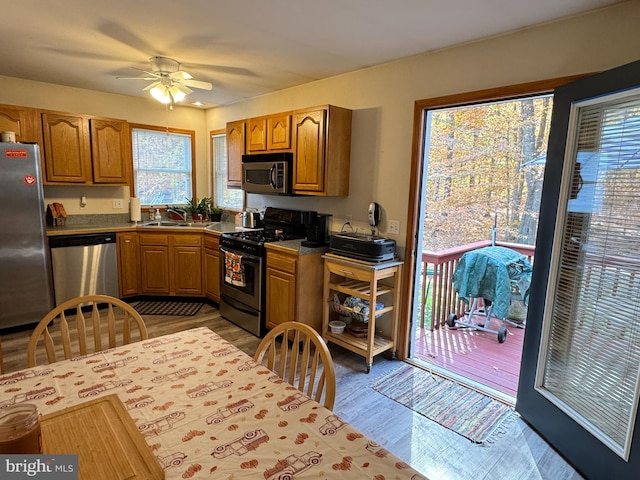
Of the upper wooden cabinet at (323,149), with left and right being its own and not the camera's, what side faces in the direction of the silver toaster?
right

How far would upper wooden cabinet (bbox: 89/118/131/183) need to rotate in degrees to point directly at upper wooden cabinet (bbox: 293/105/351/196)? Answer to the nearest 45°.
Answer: approximately 45° to its left

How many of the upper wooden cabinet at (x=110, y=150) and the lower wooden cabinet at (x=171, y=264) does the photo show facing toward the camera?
2

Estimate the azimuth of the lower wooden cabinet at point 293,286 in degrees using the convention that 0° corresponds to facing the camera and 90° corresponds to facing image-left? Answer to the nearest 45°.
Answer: approximately 45°

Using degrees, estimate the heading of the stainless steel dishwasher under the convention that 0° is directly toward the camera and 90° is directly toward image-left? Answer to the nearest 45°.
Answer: approximately 0°

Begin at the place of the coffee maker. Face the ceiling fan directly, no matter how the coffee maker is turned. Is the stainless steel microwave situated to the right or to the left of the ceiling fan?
right

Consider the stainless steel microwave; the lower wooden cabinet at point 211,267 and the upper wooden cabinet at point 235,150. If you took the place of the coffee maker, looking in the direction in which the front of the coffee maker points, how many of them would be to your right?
3

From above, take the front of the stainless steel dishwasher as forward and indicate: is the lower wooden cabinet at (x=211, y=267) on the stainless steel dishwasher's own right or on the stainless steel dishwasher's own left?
on the stainless steel dishwasher's own left
